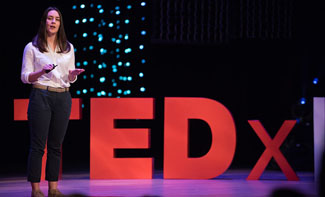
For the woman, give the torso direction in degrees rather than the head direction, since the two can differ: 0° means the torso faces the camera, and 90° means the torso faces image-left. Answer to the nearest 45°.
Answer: approximately 315°

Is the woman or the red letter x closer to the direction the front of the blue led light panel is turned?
the woman

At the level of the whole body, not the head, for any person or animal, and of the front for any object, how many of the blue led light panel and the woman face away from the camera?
0

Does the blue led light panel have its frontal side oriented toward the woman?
yes

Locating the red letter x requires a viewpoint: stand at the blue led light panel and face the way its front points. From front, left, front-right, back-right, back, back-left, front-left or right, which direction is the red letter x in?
front-left

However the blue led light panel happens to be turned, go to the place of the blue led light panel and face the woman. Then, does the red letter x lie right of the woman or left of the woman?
left

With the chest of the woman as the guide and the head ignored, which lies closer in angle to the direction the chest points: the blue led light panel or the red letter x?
the red letter x

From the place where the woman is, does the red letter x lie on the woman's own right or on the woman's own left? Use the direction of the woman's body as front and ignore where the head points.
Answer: on the woman's own left

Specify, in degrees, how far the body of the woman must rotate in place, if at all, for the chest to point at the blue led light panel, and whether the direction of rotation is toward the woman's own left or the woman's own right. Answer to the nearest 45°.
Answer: approximately 135° to the woman's own left

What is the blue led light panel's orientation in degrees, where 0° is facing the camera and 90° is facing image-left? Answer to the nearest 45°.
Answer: approximately 0°
